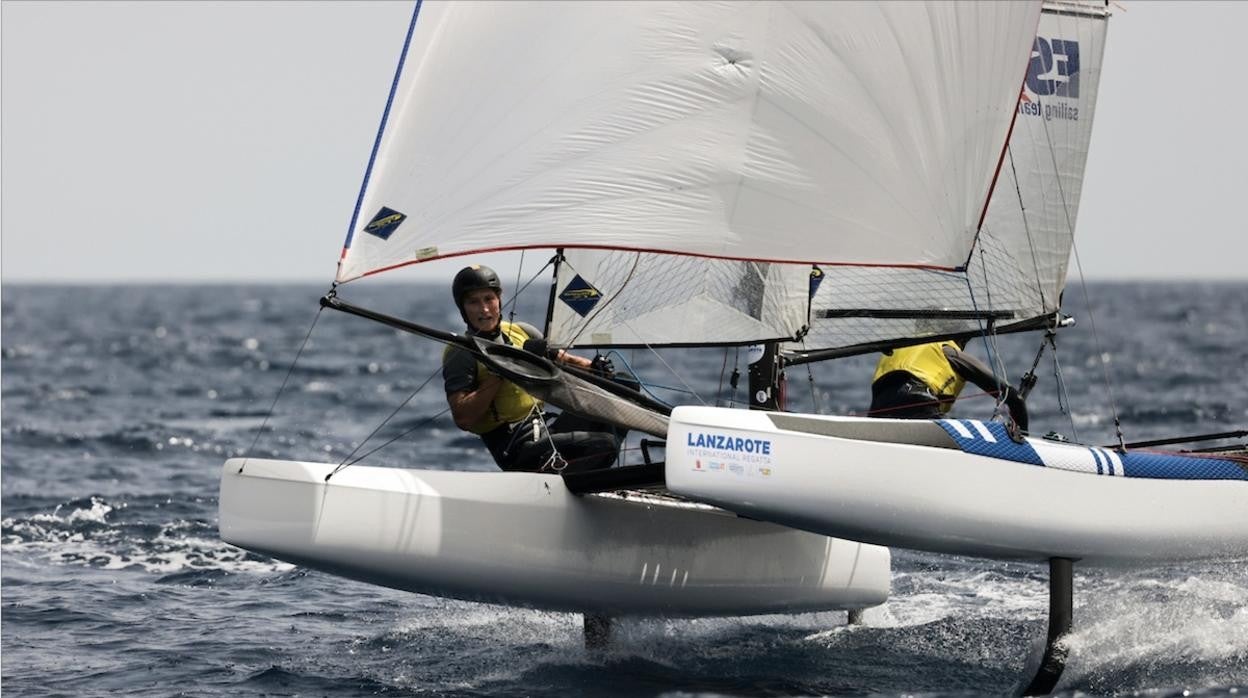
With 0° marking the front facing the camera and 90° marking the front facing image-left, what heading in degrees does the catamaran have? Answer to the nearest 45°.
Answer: approximately 45°

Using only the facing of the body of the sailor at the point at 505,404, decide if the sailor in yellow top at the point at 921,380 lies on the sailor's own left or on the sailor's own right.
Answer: on the sailor's own left
